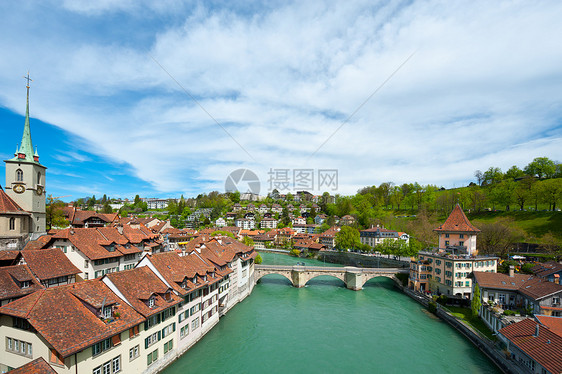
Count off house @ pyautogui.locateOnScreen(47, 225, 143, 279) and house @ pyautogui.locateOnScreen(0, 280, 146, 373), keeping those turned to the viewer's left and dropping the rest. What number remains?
0

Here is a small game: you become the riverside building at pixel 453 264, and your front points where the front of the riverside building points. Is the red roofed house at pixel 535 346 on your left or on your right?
on your left

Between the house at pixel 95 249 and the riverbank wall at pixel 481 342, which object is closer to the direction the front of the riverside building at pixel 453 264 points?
the house

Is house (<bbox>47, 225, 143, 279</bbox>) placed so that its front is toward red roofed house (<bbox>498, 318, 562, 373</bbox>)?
yes

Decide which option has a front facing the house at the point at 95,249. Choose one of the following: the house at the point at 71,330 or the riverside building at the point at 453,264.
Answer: the riverside building

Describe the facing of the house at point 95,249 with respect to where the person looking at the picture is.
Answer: facing the viewer and to the right of the viewer
